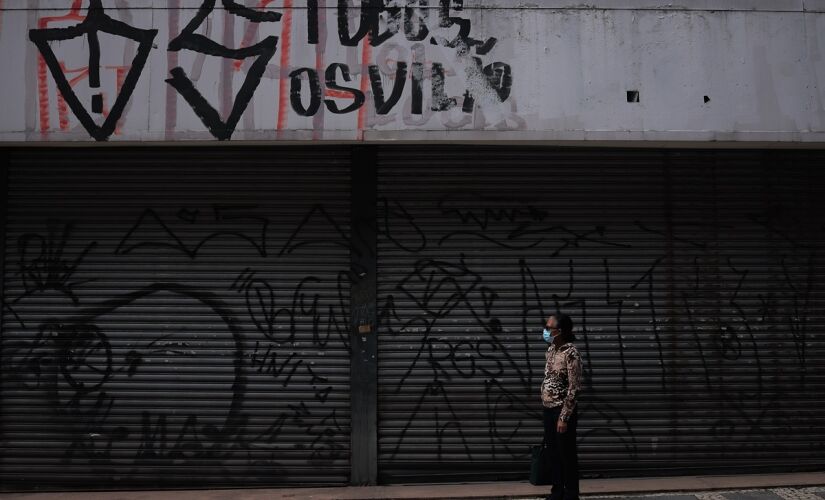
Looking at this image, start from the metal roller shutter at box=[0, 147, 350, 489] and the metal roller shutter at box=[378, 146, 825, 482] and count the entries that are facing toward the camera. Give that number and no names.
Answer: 2

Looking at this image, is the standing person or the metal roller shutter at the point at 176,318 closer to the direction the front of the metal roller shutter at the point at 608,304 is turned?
the standing person

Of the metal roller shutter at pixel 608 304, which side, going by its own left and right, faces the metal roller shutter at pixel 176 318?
right

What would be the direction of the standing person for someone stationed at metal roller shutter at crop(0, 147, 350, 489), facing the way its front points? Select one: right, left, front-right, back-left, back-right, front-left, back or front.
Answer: front-left

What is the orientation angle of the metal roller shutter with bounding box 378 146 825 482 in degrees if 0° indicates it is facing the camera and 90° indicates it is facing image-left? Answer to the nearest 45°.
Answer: approximately 0°

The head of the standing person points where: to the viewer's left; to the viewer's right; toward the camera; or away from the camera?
to the viewer's left

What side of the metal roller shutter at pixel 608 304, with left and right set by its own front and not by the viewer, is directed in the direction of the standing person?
front

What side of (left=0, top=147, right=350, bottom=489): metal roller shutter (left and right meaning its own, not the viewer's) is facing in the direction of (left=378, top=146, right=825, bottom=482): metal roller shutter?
left

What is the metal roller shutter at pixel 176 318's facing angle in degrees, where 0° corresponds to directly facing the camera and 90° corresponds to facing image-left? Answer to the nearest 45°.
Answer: approximately 0°
